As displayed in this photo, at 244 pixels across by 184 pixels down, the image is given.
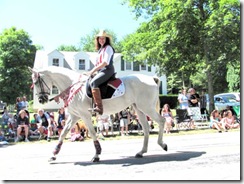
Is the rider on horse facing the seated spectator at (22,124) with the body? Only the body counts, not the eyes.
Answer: no

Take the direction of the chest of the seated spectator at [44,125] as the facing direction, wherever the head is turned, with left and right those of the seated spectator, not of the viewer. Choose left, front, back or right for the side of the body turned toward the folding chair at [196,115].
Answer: left

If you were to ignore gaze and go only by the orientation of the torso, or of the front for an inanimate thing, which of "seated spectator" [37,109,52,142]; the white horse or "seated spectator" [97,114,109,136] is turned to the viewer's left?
the white horse

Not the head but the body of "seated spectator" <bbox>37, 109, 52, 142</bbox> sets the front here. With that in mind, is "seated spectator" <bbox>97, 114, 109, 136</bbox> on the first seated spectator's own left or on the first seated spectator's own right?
on the first seated spectator's own left

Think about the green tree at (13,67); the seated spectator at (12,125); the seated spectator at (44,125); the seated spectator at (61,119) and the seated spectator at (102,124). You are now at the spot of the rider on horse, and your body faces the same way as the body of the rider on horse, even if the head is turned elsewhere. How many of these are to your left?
0

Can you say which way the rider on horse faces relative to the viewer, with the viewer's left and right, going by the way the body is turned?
facing the viewer and to the left of the viewer

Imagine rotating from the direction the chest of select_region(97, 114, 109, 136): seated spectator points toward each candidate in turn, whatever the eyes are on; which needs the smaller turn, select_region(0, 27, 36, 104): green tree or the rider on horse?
the rider on horse

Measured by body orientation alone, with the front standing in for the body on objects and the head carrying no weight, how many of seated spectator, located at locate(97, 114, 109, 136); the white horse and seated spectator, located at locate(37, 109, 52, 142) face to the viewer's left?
1

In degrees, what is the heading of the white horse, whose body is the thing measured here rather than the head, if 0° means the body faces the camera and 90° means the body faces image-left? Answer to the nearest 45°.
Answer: approximately 90°

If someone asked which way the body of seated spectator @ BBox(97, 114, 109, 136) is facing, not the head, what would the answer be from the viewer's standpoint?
toward the camera

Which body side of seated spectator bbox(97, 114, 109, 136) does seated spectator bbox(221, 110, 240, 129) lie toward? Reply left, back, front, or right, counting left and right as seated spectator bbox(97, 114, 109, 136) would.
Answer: left

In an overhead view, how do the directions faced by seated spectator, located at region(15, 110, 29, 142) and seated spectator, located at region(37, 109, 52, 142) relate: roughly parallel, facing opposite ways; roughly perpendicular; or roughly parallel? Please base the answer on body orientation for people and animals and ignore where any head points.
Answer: roughly parallel

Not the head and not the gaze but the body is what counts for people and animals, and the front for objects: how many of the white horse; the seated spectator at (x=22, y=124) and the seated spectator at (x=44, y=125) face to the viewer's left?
1

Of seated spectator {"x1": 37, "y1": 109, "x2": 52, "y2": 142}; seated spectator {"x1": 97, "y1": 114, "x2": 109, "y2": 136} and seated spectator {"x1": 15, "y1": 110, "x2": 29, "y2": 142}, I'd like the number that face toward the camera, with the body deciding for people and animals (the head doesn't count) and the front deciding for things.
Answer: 3

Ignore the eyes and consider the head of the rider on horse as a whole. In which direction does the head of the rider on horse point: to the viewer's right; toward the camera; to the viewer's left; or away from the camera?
toward the camera

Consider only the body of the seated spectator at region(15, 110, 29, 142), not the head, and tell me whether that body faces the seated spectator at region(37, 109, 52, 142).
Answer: no

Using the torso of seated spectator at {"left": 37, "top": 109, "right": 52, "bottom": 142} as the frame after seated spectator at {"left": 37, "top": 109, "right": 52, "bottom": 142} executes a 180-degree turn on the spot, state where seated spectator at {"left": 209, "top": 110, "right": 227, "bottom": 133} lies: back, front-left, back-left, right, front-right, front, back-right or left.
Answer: right

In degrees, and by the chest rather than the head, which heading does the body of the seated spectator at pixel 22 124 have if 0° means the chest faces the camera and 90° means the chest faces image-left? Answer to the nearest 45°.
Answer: approximately 0°

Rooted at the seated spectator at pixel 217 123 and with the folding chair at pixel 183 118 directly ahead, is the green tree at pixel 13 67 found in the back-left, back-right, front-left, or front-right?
front-right
